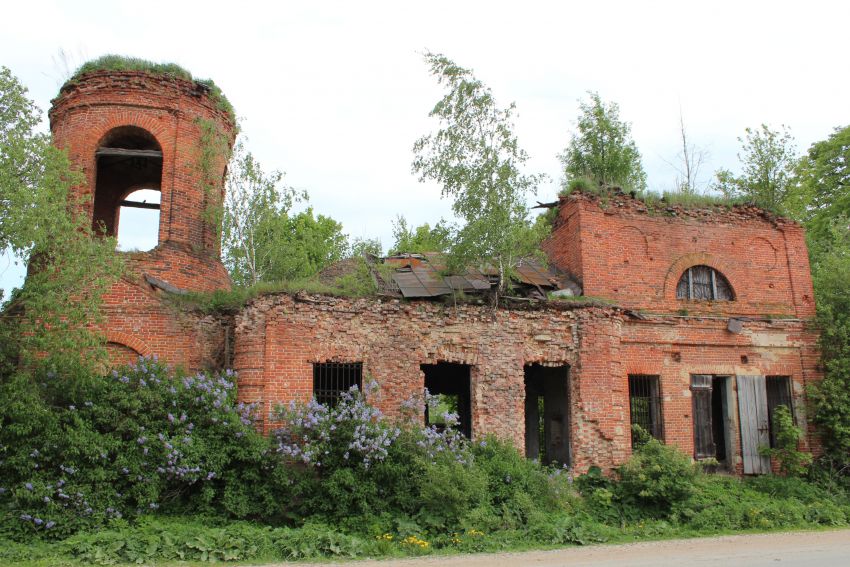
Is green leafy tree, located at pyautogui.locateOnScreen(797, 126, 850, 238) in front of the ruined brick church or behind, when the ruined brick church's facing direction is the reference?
behind

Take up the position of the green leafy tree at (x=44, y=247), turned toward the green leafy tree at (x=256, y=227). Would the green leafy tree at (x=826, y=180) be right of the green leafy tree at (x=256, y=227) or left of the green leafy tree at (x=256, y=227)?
right

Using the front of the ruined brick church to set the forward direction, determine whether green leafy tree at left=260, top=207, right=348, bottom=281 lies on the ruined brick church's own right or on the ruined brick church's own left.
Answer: on the ruined brick church's own right

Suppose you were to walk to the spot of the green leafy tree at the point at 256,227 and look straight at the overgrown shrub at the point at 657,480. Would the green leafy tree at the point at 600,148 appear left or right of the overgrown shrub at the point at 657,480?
left

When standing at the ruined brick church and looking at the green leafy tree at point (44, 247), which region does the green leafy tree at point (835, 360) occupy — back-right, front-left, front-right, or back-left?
back-left
